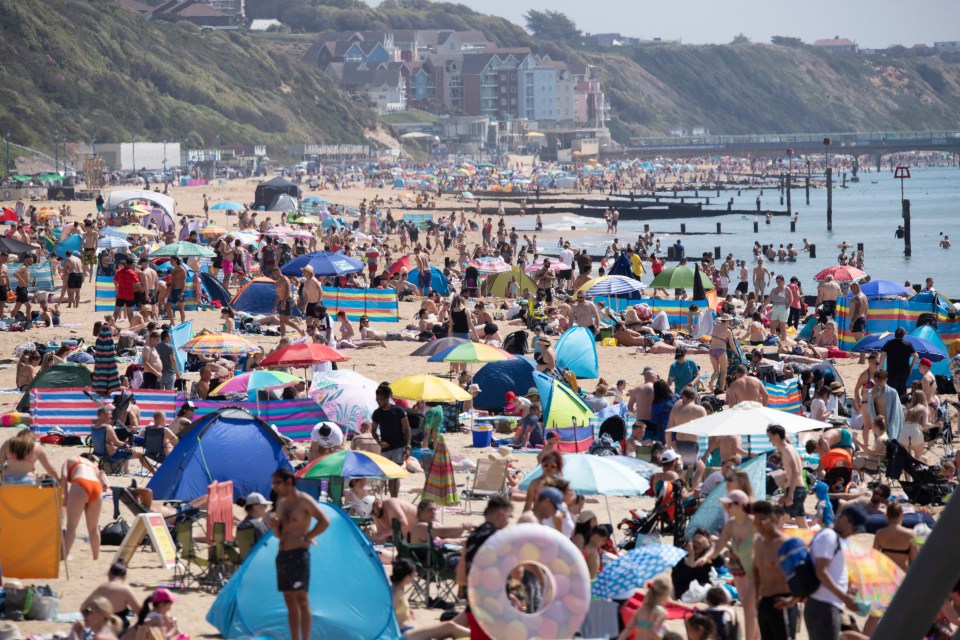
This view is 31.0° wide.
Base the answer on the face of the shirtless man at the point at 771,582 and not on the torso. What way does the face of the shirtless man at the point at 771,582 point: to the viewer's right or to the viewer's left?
to the viewer's left

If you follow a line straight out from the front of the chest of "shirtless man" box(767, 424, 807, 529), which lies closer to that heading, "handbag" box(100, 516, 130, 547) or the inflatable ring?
the handbag

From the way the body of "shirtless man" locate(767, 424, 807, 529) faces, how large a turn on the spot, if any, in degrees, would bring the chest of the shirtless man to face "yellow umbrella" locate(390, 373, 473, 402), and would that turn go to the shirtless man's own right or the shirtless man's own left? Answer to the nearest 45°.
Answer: approximately 45° to the shirtless man's own right

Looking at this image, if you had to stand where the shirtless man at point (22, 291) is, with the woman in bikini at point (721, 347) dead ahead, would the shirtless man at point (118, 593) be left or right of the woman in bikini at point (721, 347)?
right

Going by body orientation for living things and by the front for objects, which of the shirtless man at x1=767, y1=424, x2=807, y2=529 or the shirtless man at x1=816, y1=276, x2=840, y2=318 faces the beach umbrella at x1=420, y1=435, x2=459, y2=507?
the shirtless man at x1=767, y1=424, x2=807, y2=529

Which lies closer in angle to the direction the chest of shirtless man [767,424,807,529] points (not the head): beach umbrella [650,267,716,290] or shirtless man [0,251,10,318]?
the shirtless man
